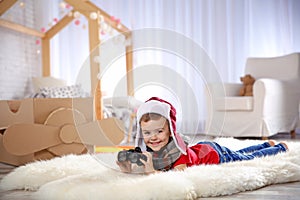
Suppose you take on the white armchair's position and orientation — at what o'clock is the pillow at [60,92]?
The pillow is roughly at 1 o'clock from the white armchair.

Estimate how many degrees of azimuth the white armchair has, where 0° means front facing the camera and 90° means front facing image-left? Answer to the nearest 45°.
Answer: approximately 45°

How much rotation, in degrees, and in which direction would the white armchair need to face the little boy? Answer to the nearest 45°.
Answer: approximately 45° to its left

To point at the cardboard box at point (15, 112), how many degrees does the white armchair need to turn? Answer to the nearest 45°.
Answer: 0° — it already faces it
